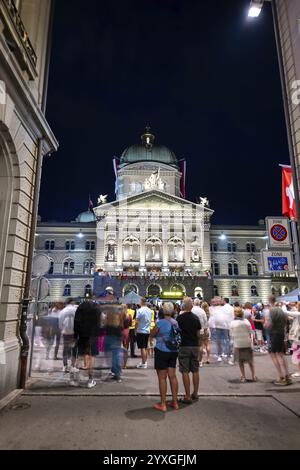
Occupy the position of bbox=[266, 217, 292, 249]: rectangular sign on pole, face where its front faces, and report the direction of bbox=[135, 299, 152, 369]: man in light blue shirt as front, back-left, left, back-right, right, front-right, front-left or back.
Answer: right

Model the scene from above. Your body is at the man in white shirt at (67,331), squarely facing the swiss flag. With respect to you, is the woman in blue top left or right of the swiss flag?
right

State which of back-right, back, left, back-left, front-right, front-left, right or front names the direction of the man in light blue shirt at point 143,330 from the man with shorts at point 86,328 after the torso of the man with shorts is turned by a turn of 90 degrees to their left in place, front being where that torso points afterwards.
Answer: back-right

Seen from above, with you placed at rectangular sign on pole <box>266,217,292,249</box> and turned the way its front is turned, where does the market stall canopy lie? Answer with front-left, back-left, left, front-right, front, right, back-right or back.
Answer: back-right

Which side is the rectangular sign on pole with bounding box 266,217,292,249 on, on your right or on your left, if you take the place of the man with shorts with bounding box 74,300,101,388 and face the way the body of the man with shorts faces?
on your right

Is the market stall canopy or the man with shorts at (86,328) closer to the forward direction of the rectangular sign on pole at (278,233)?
the man with shorts

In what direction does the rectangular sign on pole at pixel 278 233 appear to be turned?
toward the camera

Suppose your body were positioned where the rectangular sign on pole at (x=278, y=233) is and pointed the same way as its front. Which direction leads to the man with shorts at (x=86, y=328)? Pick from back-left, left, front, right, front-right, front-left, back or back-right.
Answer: front-right

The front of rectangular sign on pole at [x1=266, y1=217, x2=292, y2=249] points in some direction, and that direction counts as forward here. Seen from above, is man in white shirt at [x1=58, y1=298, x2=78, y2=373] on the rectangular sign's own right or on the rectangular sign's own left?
on the rectangular sign's own right

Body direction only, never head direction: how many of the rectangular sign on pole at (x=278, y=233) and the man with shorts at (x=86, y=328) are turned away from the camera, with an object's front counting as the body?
1

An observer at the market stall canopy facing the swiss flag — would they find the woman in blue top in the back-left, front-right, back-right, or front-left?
front-right

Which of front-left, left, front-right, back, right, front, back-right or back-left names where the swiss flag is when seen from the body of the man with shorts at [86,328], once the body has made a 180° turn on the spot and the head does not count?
left

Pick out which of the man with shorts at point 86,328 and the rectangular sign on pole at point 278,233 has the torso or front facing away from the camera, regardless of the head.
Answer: the man with shorts

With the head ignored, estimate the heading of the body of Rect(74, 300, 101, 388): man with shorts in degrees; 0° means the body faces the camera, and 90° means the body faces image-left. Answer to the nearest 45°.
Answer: approximately 180°
